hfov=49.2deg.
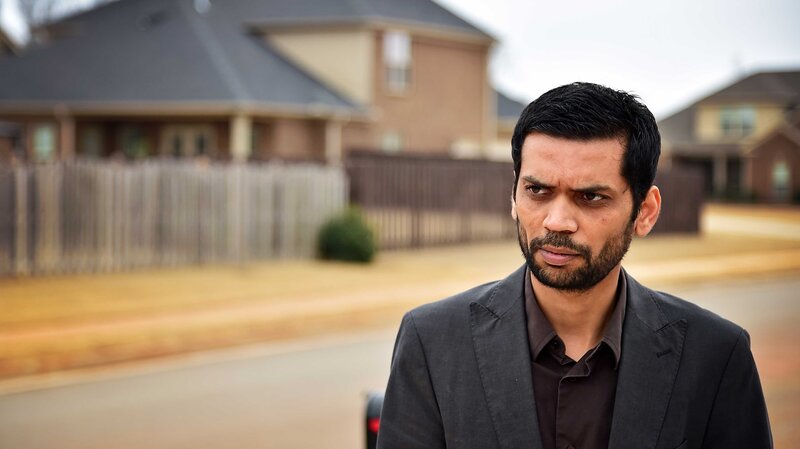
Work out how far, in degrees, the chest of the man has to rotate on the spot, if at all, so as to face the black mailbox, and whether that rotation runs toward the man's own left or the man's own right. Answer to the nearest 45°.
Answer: approximately 135° to the man's own right

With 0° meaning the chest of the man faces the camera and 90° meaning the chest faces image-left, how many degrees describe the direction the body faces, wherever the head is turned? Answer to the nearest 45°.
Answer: approximately 0°

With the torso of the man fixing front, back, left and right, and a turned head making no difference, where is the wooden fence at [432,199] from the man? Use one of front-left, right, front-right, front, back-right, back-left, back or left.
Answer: back

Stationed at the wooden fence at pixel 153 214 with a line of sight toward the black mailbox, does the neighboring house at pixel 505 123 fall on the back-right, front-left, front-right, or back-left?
back-left

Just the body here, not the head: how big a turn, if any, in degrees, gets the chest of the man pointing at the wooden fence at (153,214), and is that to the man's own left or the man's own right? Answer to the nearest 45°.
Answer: approximately 135° to the man's own right

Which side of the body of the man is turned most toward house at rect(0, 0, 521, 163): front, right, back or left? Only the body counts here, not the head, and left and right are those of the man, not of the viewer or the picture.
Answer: back

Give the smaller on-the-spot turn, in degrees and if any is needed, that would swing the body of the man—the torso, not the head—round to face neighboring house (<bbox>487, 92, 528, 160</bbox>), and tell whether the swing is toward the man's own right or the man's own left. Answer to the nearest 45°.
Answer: approximately 180°

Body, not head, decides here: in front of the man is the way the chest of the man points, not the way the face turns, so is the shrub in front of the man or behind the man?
behind
